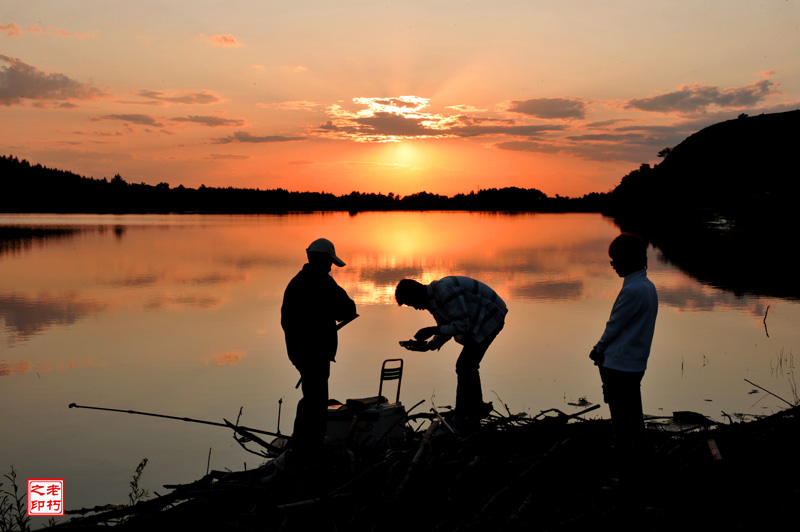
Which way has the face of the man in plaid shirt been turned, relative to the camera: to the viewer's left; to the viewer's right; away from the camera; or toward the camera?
to the viewer's left

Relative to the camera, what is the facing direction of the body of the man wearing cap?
to the viewer's right

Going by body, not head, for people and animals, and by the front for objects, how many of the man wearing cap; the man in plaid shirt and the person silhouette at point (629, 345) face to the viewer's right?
1

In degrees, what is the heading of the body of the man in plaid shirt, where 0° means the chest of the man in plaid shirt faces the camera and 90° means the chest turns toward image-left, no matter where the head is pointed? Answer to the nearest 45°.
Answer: approximately 90°

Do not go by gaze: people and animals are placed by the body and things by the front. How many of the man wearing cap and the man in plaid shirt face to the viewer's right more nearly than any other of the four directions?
1

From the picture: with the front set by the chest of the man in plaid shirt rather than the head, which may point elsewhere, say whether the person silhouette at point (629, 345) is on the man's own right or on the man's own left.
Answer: on the man's own left

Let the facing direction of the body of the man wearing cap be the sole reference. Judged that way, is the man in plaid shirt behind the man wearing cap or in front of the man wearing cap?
in front

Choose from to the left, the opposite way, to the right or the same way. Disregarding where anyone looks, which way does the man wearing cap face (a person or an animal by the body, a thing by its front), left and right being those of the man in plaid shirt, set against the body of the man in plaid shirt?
the opposite way

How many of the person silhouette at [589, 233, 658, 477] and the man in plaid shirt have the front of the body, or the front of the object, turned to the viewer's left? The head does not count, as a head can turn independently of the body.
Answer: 2

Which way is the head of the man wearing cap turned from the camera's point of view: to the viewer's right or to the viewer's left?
to the viewer's right

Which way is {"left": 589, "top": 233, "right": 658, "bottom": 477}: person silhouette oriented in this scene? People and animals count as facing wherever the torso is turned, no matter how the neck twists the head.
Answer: to the viewer's left

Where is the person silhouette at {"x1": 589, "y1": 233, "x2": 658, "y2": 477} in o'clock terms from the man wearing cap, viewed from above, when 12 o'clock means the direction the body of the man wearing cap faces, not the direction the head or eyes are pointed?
The person silhouette is roughly at 1 o'clock from the man wearing cap.
